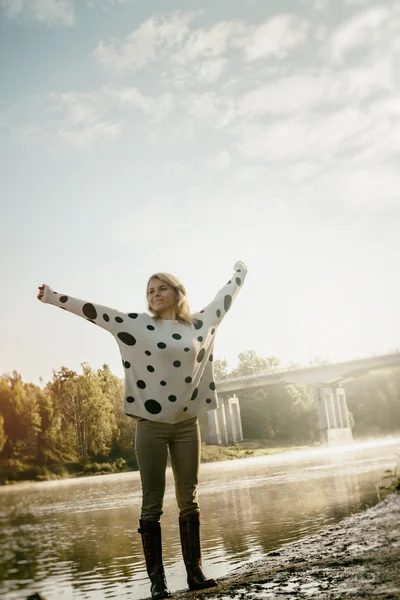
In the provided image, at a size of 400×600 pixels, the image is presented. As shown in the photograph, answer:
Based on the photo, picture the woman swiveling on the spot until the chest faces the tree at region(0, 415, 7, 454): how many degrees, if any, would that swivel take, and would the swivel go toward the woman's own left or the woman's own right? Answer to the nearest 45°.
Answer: approximately 180°

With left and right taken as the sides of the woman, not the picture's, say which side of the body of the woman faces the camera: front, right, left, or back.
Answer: front

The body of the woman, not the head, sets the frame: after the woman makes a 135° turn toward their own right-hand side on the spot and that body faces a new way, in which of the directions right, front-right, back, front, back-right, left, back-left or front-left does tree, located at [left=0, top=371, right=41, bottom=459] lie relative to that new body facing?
front-right
